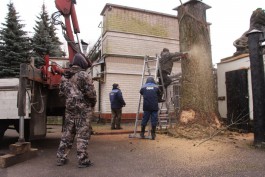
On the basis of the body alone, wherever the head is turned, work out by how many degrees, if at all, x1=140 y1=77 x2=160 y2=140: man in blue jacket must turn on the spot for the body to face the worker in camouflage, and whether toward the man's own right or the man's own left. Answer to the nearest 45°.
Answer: approximately 135° to the man's own left

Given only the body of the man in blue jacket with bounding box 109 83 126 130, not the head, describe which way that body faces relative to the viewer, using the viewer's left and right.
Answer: facing away from the viewer and to the right of the viewer

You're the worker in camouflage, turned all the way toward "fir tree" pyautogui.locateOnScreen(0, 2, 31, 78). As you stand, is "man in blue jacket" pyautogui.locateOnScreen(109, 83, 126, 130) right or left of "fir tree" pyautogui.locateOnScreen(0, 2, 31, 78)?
right

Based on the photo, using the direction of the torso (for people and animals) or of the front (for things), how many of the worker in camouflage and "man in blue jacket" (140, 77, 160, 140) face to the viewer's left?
0

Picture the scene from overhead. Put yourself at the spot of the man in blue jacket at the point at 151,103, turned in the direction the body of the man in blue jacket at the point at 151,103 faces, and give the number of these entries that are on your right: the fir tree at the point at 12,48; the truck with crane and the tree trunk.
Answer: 1

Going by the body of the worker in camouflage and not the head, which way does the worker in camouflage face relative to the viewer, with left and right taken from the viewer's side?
facing away from the viewer and to the right of the viewer

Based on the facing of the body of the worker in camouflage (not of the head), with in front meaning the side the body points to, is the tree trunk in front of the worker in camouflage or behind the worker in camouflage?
in front

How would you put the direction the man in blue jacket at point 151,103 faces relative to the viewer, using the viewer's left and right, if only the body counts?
facing away from the viewer

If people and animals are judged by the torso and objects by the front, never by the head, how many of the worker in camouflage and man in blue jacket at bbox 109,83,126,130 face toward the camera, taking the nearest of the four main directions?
0

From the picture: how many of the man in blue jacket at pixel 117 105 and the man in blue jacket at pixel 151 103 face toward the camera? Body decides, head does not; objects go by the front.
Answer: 0

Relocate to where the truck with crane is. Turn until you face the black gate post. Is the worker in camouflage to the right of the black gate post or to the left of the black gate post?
right
